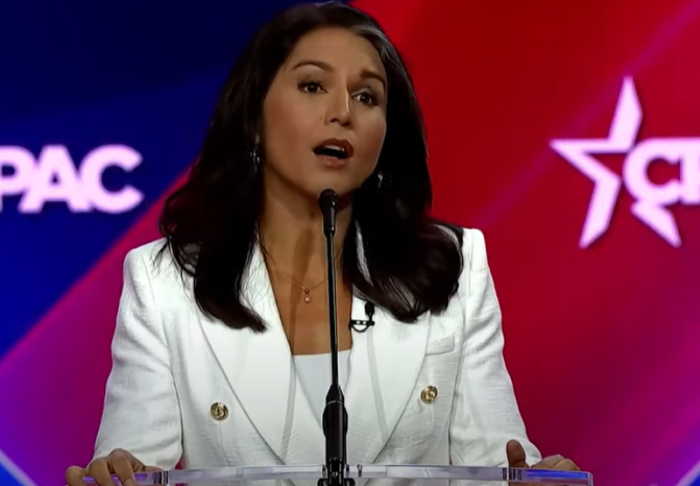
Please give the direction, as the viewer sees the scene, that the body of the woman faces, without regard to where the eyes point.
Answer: toward the camera

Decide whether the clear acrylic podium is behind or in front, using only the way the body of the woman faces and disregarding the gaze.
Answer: in front

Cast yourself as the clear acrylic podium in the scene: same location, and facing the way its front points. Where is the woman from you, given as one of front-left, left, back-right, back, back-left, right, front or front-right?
back

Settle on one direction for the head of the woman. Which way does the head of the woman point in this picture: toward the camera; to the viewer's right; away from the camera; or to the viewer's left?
toward the camera

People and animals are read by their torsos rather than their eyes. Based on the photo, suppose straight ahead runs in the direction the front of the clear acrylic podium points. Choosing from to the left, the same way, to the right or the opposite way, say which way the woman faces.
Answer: the same way

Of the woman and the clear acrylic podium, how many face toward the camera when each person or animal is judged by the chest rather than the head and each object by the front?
2

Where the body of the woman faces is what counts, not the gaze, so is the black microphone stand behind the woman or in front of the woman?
in front

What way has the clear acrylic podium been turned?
toward the camera
